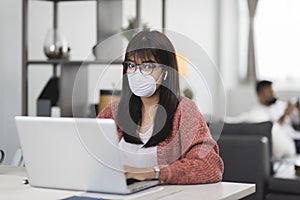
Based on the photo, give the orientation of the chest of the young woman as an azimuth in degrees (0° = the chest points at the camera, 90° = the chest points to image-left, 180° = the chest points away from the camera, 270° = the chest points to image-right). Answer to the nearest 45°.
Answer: approximately 45°

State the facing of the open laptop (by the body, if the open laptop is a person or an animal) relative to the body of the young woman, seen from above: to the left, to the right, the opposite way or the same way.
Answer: the opposite way

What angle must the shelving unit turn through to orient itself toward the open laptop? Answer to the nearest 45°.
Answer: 0° — it already faces it

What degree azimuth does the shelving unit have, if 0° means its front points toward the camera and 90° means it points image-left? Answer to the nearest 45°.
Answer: approximately 0°

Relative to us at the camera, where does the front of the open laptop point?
facing away from the viewer and to the right of the viewer

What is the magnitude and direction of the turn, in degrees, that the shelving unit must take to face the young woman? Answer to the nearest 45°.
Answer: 0° — it already faces them

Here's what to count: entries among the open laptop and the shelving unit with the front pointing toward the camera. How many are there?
1
